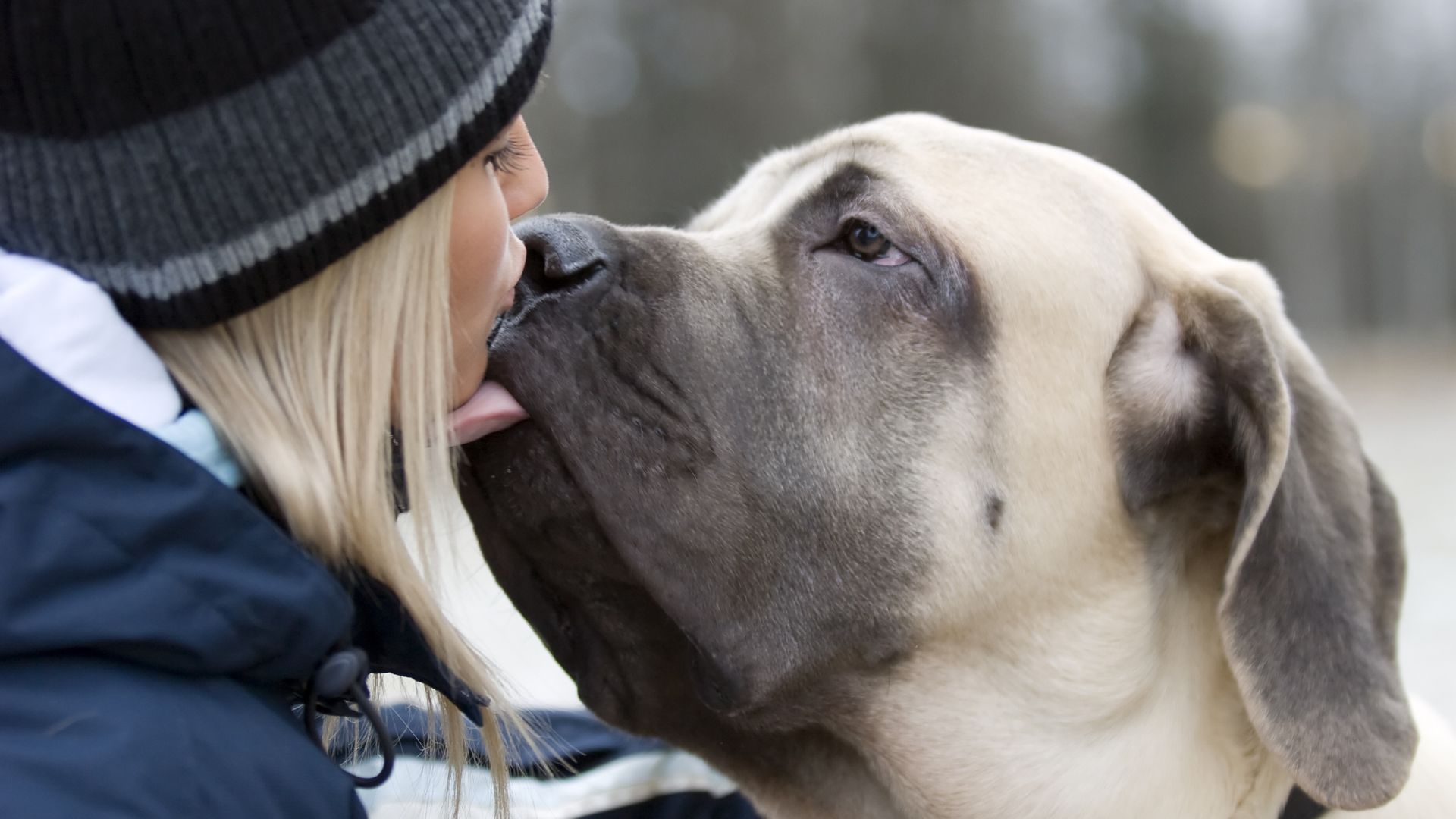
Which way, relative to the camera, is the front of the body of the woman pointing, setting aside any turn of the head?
to the viewer's right

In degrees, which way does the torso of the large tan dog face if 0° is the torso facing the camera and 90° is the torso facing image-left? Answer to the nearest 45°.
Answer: approximately 90°

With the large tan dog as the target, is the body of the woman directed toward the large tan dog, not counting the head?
yes

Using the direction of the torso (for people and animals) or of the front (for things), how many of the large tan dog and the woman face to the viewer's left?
1

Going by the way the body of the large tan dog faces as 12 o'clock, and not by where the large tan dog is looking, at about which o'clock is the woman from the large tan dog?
The woman is roughly at 11 o'clock from the large tan dog.
